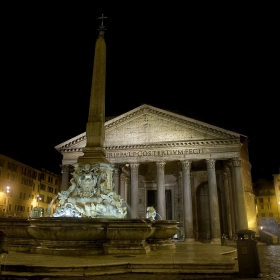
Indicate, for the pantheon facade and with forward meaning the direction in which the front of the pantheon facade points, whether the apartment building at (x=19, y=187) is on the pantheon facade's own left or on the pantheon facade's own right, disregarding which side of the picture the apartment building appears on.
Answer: on the pantheon facade's own right

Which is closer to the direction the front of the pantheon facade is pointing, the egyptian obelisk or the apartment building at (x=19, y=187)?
the egyptian obelisk

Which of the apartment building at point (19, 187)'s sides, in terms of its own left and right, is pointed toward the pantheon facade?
front

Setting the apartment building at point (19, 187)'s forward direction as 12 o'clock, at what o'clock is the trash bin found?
The trash bin is roughly at 1 o'clock from the apartment building.

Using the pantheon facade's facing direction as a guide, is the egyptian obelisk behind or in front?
in front

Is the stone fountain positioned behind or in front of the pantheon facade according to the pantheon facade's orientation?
in front

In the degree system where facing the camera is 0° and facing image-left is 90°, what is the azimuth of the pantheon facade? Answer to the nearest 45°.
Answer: approximately 0°

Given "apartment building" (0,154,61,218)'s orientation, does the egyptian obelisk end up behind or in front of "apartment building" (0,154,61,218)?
in front

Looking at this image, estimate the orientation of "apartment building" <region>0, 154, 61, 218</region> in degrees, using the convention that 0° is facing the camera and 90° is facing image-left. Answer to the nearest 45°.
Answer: approximately 315°

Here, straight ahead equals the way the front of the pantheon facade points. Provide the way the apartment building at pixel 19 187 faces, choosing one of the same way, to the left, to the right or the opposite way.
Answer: to the left

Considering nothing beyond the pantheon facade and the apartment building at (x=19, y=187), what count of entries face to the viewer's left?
0
